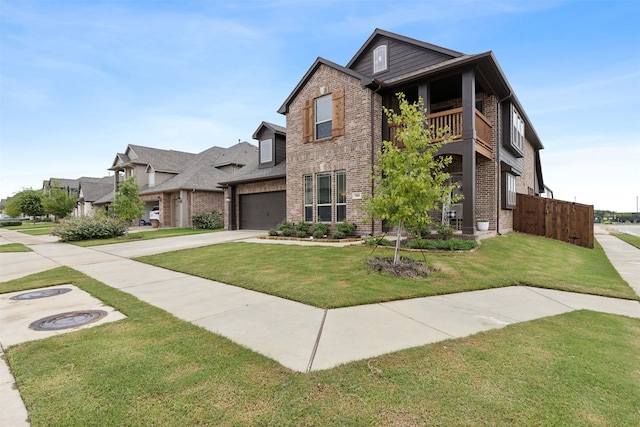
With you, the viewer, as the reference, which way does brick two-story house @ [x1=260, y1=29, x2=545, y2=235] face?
facing the viewer and to the left of the viewer

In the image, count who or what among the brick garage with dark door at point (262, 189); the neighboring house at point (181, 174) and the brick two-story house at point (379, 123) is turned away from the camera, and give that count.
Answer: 0

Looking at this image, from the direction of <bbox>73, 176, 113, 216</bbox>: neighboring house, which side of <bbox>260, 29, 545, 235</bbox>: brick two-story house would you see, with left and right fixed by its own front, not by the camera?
right

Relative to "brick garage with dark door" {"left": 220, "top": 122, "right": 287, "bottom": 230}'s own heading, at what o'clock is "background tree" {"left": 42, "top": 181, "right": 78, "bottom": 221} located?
The background tree is roughly at 3 o'clock from the brick garage with dark door.

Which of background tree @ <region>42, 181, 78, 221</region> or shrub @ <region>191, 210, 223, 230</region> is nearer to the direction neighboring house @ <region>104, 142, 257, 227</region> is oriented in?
the shrub

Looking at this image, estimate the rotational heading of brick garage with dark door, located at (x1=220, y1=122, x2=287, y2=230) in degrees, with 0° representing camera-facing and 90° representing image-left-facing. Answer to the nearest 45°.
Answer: approximately 45°

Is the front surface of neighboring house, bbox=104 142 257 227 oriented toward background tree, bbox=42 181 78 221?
no

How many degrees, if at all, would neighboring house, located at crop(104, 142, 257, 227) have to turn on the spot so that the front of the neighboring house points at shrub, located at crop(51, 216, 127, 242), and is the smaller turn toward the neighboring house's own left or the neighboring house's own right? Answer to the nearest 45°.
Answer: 0° — it already faces it

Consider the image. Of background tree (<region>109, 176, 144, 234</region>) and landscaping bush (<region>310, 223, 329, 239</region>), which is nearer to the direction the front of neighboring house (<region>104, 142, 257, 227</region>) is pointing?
the background tree

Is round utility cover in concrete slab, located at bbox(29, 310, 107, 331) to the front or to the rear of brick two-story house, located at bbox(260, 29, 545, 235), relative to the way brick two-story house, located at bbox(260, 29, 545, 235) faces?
to the front

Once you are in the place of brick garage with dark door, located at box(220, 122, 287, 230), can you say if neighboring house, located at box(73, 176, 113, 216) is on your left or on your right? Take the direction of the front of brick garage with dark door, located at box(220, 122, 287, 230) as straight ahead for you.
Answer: on your right

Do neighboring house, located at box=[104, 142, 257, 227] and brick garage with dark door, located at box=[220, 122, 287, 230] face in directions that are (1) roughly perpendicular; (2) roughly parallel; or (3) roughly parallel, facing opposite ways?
roughly parallel

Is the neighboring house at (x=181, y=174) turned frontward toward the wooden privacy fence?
no

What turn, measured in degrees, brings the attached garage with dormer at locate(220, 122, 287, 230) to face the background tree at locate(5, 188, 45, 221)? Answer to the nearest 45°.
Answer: approximately 90° to its right

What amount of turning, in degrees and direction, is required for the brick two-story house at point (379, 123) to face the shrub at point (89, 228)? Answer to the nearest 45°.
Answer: approximately 45° to its right

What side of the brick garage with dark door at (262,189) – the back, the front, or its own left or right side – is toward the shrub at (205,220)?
right

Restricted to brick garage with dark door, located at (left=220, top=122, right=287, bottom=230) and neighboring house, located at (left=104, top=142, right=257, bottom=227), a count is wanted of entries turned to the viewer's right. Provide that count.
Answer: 0
